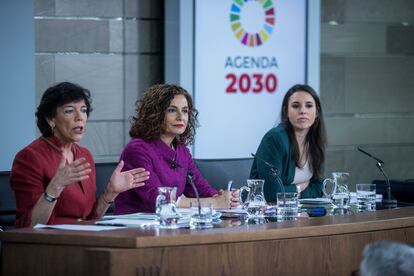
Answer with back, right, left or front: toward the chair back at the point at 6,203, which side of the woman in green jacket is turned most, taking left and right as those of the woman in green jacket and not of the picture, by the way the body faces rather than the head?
right

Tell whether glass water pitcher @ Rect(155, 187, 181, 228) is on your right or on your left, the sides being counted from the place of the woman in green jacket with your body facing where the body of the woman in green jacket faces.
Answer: on your right

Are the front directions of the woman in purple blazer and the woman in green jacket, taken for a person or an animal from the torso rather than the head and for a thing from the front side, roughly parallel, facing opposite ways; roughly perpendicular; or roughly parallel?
roughly parallel

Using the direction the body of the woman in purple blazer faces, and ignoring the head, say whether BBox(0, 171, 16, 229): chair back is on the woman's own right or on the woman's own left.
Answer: on the woman's own right

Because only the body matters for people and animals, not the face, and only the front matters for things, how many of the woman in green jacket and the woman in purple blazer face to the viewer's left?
0

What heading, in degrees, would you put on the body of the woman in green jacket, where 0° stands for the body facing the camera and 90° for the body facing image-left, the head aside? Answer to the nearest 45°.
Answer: approximately 315°

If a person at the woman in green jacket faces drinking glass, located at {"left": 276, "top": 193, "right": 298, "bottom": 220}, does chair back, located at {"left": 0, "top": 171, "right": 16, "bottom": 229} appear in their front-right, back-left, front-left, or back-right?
front-right

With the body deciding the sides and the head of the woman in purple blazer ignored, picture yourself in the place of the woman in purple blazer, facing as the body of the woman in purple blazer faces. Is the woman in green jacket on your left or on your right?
on your left

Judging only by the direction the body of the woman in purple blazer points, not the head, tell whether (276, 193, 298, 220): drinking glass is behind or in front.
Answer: in front

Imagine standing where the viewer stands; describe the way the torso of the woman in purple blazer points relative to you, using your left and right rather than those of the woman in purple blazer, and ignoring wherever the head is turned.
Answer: facing the viewer and to the right of the viewer

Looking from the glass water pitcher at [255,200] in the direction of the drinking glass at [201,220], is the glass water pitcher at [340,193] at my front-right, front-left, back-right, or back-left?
back-left

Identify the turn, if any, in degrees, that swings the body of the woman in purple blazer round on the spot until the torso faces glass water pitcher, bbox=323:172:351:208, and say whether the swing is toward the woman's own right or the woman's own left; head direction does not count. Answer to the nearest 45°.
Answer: approximately 45° to the woman's own left

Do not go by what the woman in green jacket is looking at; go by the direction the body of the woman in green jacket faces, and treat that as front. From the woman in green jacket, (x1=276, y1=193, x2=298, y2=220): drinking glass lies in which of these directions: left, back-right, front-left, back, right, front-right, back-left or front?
front-right

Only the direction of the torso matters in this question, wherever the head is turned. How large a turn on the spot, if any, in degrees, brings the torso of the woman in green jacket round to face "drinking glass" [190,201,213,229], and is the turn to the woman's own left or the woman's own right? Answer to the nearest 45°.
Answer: approximately 45° to the woman's own right

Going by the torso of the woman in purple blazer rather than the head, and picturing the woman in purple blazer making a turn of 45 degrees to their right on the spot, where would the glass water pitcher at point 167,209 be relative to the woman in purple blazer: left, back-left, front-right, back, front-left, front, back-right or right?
front
